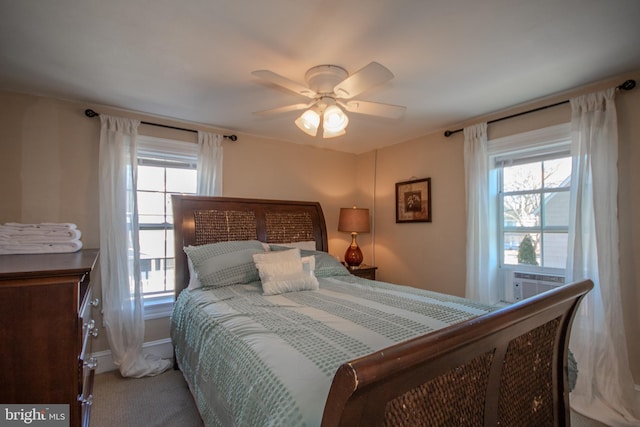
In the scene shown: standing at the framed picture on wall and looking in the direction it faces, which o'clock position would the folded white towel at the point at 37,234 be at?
The folded white towel is roughly at 12 o'clock from the framed picture on wall.

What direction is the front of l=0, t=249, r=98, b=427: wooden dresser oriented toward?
to the viewer's right

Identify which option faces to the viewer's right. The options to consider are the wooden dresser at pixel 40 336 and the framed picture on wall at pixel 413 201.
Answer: the wooden dresser

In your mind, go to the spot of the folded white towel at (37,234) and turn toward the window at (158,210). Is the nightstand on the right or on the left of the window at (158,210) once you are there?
right

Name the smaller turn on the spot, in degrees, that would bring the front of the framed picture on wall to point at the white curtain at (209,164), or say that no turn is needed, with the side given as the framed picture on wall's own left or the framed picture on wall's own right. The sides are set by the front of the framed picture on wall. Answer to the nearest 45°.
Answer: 0° — it already faces it

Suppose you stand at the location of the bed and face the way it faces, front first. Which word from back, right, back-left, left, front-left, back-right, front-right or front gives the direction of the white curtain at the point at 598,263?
left

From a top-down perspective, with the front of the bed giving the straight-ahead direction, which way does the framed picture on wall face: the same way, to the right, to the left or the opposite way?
to the right

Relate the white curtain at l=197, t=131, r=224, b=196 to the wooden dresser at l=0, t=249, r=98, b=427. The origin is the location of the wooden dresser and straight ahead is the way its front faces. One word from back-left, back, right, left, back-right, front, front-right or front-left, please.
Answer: front-left

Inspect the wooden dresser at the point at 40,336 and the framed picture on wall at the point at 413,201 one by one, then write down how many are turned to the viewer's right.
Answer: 1

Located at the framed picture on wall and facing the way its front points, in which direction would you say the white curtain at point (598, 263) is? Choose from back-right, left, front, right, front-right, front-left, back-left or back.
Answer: left

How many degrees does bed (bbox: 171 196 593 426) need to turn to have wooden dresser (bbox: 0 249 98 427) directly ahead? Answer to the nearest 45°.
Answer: approximately 135° to its right

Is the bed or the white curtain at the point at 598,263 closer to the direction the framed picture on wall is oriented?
the bed

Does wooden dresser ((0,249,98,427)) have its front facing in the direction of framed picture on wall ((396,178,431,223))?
yes

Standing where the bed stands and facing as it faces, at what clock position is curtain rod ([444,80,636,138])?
The curtain rod is roughly at 9 o'clock from the bed.

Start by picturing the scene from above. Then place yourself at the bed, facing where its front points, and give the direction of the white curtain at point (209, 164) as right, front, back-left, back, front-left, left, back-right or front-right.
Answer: back
